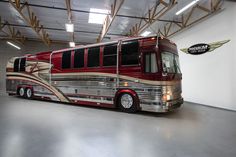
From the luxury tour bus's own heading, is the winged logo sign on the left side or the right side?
on its left

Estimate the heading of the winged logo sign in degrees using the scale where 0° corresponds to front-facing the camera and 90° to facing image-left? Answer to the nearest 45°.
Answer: approximately 45°

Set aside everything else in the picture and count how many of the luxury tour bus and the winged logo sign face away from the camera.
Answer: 0

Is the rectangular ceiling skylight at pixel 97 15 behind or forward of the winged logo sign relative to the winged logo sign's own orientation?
forward

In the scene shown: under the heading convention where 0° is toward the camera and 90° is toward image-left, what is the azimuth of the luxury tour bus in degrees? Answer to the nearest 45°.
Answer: approximately 315°
